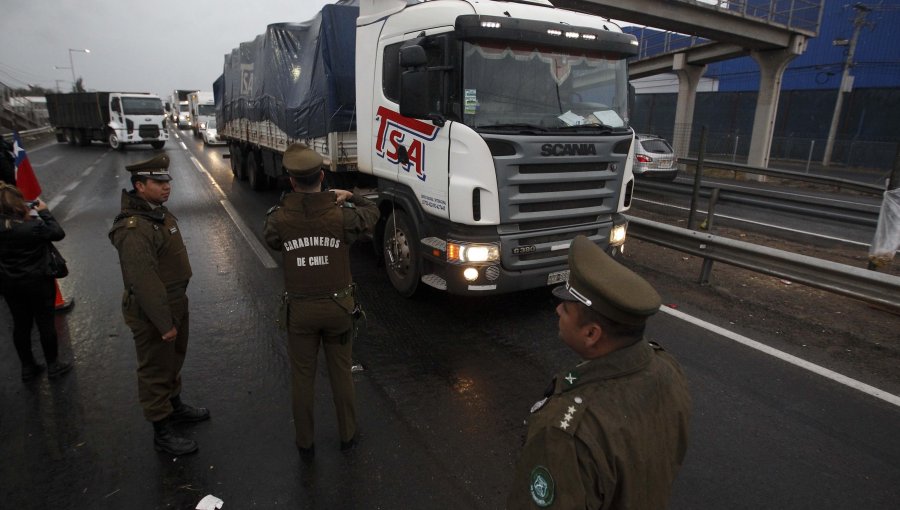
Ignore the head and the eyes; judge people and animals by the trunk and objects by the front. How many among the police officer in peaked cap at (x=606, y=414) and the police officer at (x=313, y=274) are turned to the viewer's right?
0

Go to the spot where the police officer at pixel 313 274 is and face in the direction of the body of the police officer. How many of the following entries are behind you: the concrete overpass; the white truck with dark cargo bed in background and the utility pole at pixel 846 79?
0

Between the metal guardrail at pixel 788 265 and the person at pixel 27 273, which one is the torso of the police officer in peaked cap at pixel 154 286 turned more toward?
the metal guardrail

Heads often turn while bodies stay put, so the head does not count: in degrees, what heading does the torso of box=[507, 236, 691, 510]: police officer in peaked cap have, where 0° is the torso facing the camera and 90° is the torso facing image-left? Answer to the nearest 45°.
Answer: approximately 135°

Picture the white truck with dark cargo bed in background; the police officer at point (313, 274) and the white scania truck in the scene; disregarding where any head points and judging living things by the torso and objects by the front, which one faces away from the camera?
the police officer

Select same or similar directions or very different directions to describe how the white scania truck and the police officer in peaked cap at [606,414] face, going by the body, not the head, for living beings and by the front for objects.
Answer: very different directions

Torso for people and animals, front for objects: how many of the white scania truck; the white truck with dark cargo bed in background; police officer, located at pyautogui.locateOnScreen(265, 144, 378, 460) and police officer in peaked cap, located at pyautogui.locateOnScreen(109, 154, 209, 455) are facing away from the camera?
1

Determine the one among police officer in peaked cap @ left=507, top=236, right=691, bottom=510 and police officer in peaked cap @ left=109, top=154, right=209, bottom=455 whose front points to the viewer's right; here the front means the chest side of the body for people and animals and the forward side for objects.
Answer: police officer in peaked cap @ left=109, top=154, right=209, bottom=455

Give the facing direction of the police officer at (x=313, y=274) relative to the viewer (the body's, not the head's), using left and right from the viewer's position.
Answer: facing away from the viewer

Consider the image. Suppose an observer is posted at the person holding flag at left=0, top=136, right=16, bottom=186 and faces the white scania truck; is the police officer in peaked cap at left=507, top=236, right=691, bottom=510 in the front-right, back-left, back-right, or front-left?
front-right

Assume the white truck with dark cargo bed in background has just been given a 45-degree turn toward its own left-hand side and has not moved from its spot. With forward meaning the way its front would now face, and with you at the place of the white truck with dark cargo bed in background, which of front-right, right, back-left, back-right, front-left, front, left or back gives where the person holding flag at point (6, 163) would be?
right

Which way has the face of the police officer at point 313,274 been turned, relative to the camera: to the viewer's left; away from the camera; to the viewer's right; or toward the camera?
away from the camera

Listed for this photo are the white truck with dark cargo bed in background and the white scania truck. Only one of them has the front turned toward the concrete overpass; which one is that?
the white truck with dark cargo bed in background

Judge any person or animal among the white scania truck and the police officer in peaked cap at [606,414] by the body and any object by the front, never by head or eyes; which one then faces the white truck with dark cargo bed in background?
the police officer in peaked cap

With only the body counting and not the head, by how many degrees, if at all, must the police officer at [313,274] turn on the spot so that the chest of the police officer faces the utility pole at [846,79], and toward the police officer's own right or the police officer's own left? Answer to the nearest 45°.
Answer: approximately 45° to the police officer's own right

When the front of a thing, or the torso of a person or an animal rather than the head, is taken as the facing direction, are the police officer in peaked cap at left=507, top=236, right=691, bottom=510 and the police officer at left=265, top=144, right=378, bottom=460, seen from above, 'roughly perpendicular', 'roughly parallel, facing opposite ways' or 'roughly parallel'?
roughly parallel

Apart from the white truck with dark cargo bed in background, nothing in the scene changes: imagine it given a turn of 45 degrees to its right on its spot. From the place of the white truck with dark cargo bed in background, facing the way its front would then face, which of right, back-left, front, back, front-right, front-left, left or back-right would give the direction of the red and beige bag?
front

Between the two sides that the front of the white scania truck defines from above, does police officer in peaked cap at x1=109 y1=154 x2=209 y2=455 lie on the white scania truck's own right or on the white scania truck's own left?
on the white scania truck's own right
